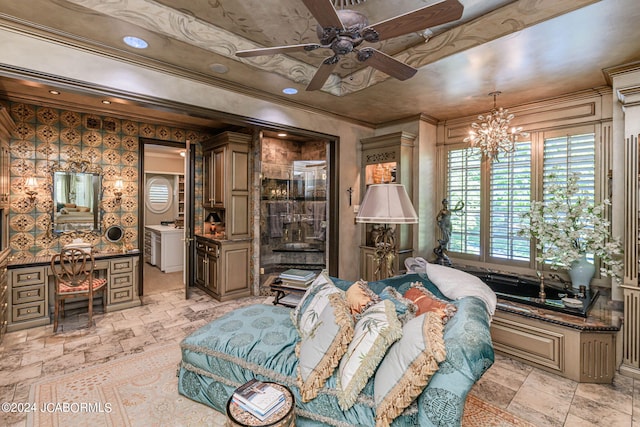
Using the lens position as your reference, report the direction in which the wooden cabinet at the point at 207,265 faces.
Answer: facing the viewer and to the left of the viewer

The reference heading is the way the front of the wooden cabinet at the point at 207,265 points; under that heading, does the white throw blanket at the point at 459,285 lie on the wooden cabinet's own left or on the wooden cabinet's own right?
on the wooden cabinet's own left

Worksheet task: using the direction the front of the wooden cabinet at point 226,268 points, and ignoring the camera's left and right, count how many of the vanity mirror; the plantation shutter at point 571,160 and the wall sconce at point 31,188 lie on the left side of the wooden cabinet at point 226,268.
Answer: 1

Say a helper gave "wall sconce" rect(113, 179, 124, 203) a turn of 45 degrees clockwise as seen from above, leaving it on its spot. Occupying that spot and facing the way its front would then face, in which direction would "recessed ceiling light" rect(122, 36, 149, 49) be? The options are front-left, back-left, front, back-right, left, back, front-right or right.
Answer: front-left

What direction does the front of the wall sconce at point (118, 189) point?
toward the camera

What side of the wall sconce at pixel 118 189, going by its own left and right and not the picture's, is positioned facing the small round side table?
front

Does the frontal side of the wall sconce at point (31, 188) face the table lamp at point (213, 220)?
no

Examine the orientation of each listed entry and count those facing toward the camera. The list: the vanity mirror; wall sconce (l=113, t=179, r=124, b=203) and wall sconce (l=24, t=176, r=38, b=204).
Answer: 3

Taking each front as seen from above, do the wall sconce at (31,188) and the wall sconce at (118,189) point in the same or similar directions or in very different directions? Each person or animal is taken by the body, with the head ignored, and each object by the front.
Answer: same or similar directions

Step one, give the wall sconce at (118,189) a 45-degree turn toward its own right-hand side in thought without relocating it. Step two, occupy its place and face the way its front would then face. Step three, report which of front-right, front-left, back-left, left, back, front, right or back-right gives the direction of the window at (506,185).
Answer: left

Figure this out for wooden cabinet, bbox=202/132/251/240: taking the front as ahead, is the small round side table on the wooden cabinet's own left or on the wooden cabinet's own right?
on the wooden cabinet's own left

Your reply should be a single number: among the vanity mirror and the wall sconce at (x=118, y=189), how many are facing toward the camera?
2

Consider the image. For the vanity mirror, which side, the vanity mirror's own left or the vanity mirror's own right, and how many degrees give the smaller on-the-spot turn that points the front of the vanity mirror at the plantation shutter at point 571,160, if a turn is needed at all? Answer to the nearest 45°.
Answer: approximately 45° to the vanity mirror's own left

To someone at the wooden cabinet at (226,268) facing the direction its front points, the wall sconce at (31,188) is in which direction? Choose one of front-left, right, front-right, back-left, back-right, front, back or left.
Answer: front-right

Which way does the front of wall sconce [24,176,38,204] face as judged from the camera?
facing the viewer

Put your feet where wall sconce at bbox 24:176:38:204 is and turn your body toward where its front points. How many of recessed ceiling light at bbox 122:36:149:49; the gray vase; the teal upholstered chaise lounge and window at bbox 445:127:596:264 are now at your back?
0

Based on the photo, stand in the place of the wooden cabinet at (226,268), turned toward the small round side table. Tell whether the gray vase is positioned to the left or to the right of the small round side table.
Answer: left

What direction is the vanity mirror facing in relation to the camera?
toward the camera

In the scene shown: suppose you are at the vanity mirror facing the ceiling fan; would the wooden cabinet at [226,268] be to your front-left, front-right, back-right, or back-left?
front-left
